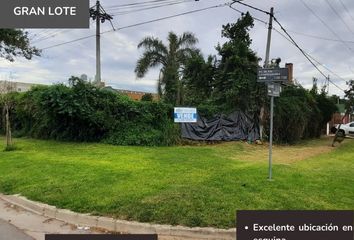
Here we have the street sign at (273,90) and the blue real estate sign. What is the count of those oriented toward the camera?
2

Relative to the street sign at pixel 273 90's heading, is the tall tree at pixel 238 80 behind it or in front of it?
behind

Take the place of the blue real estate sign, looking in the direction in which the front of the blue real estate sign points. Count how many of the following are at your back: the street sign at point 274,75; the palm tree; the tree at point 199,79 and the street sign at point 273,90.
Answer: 2

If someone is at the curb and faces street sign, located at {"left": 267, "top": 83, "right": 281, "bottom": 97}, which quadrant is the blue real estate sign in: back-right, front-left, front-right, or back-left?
front-left

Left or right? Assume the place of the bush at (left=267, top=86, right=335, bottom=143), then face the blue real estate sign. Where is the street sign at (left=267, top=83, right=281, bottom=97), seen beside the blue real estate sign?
left

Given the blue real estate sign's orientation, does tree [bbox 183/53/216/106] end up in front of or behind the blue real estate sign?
behind

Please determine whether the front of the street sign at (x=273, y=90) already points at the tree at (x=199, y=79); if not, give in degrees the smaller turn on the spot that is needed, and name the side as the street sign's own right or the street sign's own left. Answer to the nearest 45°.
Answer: approximately 180°

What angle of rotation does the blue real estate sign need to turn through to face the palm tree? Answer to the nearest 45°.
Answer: approximately 180°

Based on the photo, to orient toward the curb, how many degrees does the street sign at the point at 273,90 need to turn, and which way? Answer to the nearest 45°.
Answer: approximately 45° to its right

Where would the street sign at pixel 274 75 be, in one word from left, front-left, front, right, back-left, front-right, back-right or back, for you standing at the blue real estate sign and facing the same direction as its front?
front

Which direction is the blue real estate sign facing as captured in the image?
toward the camera

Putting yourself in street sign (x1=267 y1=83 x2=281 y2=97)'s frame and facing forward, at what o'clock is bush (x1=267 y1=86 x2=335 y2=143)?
The bush is roughly at 6 o'clock from the street sign.

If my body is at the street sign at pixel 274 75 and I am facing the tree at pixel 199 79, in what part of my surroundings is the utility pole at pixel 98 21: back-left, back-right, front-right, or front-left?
front-left

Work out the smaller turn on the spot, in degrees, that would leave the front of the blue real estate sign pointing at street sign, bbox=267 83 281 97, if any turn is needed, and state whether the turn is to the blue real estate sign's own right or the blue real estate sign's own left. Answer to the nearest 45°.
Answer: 0° — it already faces it

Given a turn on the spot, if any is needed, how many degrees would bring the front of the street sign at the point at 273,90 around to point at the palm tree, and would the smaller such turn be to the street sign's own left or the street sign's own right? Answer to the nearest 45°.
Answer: approximately 180°

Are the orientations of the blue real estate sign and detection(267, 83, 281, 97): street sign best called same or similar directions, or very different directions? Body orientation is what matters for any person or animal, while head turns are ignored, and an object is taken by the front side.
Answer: same or similar directions

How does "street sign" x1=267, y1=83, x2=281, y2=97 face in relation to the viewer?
toward the camera
